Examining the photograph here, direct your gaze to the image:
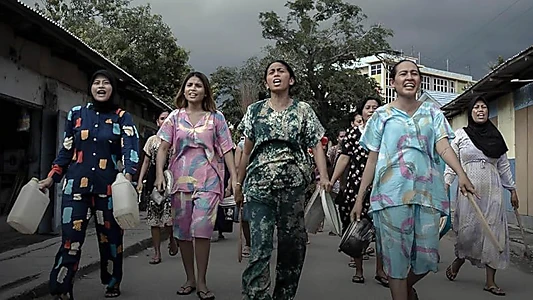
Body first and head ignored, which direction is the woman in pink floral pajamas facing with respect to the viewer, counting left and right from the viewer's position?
facing the viewer

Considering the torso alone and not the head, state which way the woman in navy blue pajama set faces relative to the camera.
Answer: toward the camera

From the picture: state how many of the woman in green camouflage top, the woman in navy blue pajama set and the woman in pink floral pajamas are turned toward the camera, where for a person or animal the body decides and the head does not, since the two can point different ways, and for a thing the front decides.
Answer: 3

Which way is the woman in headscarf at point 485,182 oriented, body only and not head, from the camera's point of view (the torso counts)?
toward the camera

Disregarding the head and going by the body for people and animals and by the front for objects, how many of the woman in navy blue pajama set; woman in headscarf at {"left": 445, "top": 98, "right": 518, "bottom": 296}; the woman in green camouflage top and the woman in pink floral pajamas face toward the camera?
4

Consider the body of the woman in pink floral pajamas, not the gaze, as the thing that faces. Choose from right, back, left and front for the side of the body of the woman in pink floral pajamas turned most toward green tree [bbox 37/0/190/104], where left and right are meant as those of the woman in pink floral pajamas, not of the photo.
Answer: back

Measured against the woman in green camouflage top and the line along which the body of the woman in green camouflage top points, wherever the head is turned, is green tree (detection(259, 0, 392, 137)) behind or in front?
behind
